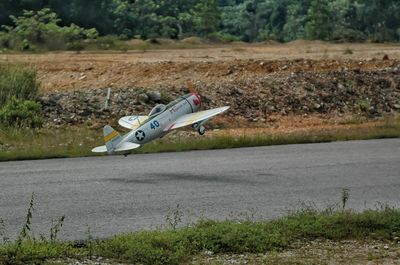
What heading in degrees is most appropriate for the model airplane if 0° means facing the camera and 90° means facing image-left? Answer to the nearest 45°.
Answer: approximately 225°

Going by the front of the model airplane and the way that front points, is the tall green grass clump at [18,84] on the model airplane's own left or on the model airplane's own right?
on the model airplane's own left

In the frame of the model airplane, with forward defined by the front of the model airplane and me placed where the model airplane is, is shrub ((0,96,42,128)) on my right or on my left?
on my left
